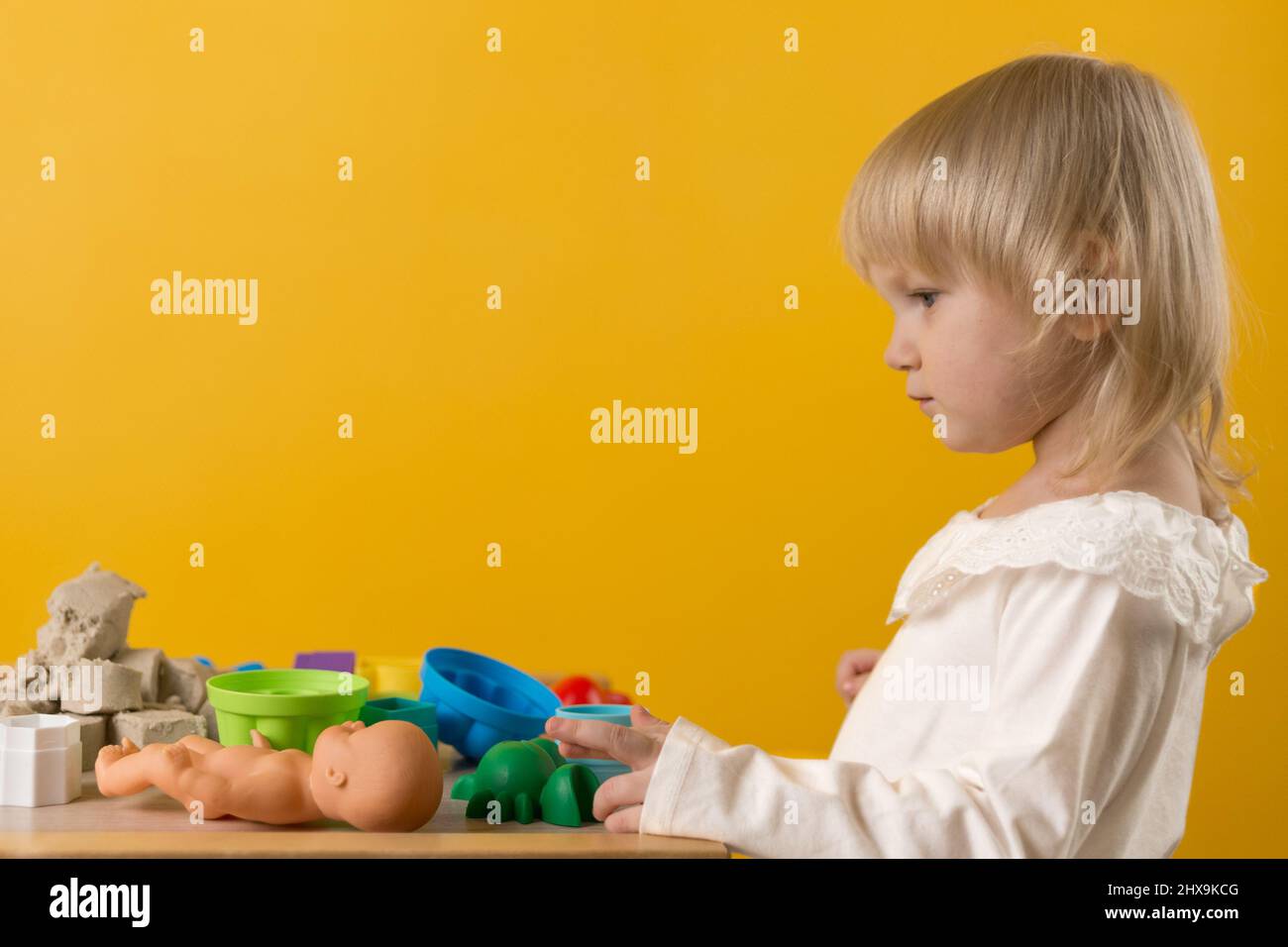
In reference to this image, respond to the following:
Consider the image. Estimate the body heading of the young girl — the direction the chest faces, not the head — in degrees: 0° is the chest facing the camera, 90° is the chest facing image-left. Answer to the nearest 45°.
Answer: approximately 90°

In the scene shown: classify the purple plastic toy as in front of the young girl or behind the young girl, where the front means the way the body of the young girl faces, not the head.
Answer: in front

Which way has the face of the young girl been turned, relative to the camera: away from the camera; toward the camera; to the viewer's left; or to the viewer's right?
to the viewer's left
